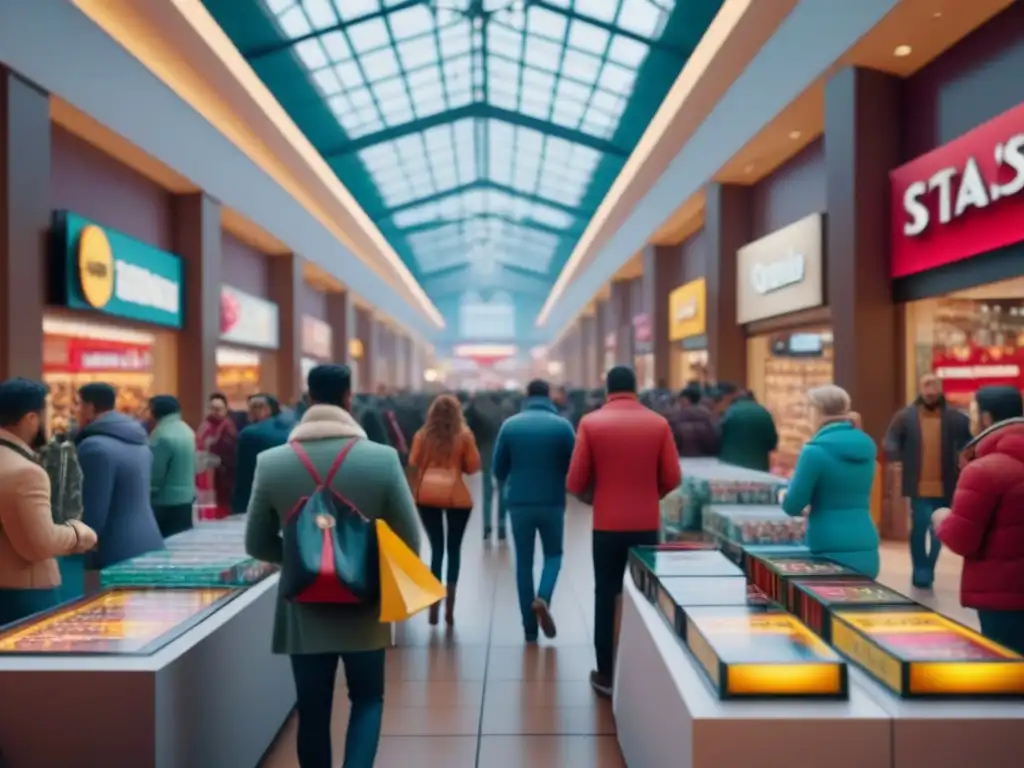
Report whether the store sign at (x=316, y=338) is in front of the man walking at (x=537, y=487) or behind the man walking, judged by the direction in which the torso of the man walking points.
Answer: in front

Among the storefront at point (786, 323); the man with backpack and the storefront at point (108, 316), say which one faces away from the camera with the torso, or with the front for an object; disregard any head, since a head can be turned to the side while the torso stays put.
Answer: the man with backpack

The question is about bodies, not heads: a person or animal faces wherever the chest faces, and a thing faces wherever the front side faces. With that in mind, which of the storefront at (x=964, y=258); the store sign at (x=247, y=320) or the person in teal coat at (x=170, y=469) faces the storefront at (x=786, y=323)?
the store sign

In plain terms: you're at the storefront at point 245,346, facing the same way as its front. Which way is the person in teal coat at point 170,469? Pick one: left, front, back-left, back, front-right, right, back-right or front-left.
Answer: front-right

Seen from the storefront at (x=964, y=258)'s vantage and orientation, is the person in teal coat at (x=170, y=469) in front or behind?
in front

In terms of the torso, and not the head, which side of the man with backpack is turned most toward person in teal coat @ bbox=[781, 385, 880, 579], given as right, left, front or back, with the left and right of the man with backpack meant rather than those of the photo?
right

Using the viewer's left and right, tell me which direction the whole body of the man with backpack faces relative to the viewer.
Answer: facing away from the viewer

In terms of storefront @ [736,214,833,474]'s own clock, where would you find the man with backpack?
The man with backpack is roughly at 11 o'clock from the storefront.

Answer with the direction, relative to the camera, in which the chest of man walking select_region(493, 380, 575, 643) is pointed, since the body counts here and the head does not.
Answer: away from the camera

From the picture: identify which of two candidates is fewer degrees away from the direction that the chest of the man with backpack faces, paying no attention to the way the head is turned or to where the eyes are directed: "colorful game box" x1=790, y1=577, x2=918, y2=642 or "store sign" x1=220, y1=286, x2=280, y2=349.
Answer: the store sign

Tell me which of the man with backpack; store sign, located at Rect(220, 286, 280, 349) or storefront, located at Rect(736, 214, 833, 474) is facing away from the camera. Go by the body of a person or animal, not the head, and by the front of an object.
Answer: the man with backpack

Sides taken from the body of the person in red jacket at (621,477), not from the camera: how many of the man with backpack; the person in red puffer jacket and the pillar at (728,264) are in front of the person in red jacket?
1

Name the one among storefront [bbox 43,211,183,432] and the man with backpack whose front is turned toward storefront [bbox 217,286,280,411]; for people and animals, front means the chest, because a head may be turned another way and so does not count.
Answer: the man with backpack

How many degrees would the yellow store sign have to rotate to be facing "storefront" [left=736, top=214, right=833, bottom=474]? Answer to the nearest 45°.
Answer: approximately 90° to its left

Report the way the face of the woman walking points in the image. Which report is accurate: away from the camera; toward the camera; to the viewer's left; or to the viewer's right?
away from the camera

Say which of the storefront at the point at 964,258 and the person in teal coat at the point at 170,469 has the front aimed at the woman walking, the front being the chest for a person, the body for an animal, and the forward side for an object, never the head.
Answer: the storefront

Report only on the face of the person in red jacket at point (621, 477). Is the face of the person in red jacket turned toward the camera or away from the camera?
away from the camera
